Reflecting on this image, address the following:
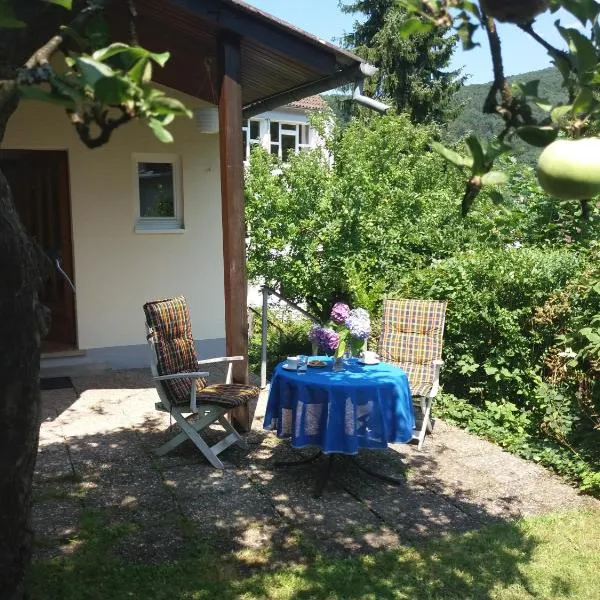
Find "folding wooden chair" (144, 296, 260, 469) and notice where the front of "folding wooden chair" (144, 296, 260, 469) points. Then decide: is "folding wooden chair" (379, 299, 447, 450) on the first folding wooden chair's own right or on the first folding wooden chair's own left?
on the first folding wooden chair's own left

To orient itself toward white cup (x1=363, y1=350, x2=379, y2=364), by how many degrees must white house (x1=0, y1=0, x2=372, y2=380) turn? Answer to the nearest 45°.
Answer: approximately 45° to its left

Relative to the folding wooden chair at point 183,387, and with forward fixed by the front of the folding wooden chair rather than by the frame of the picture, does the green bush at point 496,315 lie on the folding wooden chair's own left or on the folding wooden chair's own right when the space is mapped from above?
on the folding wooden chair's own left

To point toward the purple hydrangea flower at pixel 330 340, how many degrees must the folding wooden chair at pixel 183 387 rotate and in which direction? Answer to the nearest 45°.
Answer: approximately 45° to its left

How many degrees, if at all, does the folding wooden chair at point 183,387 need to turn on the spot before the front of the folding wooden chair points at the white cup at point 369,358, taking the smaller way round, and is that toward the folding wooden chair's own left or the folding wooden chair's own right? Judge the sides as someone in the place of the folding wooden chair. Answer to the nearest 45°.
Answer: approximately 45° to the folding wooden chair's own left

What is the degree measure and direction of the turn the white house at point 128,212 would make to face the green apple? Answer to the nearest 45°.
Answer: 0° — it already faces it

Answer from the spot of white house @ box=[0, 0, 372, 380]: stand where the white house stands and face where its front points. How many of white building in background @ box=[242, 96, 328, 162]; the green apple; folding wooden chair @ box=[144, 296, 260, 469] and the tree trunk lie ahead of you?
3

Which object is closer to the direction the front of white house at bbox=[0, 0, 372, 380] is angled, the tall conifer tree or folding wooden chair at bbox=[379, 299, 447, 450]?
the folding wooden chair

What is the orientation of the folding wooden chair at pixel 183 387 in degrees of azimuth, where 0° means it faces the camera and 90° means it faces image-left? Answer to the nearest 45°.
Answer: approximately 315°

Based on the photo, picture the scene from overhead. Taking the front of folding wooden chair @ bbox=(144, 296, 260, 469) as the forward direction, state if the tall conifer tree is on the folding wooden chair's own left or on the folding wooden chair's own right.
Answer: on the folding wooden chair's own left

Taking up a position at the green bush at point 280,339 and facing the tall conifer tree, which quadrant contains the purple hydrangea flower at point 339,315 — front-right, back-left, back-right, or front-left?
back-right

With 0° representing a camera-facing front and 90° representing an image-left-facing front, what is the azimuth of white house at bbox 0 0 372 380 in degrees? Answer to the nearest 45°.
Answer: approximately 0°
